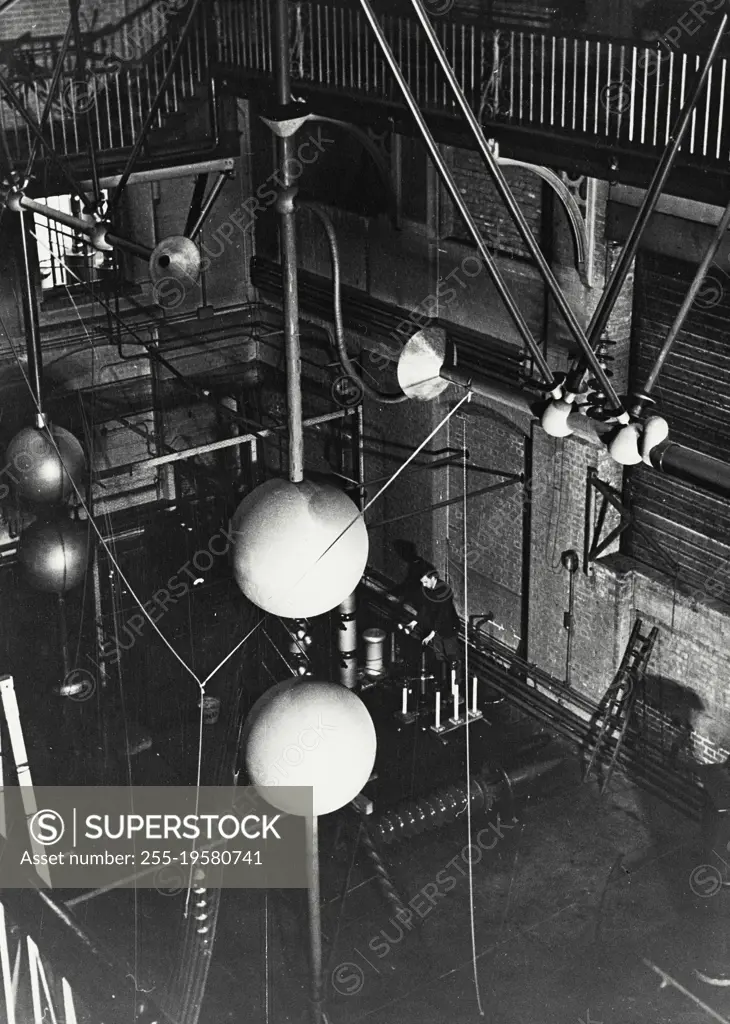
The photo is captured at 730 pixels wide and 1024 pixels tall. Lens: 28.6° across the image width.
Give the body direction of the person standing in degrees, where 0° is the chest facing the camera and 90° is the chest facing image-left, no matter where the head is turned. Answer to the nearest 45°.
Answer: approximately 45°

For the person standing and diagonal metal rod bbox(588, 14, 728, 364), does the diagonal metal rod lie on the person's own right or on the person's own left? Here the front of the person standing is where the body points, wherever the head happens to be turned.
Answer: on the person's own left

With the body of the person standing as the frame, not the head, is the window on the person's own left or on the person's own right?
on the person's own right

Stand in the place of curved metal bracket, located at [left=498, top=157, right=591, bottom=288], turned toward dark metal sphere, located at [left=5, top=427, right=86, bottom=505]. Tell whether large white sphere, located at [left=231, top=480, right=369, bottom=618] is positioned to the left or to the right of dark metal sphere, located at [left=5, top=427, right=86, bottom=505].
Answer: left

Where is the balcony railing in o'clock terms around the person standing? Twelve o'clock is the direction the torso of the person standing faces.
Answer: The balcony railing is roughly at 3 o'clock from the person standing.

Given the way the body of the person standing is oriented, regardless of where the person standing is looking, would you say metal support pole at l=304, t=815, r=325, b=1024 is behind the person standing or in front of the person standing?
in front

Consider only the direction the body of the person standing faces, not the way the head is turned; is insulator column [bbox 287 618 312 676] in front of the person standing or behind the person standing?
in front
